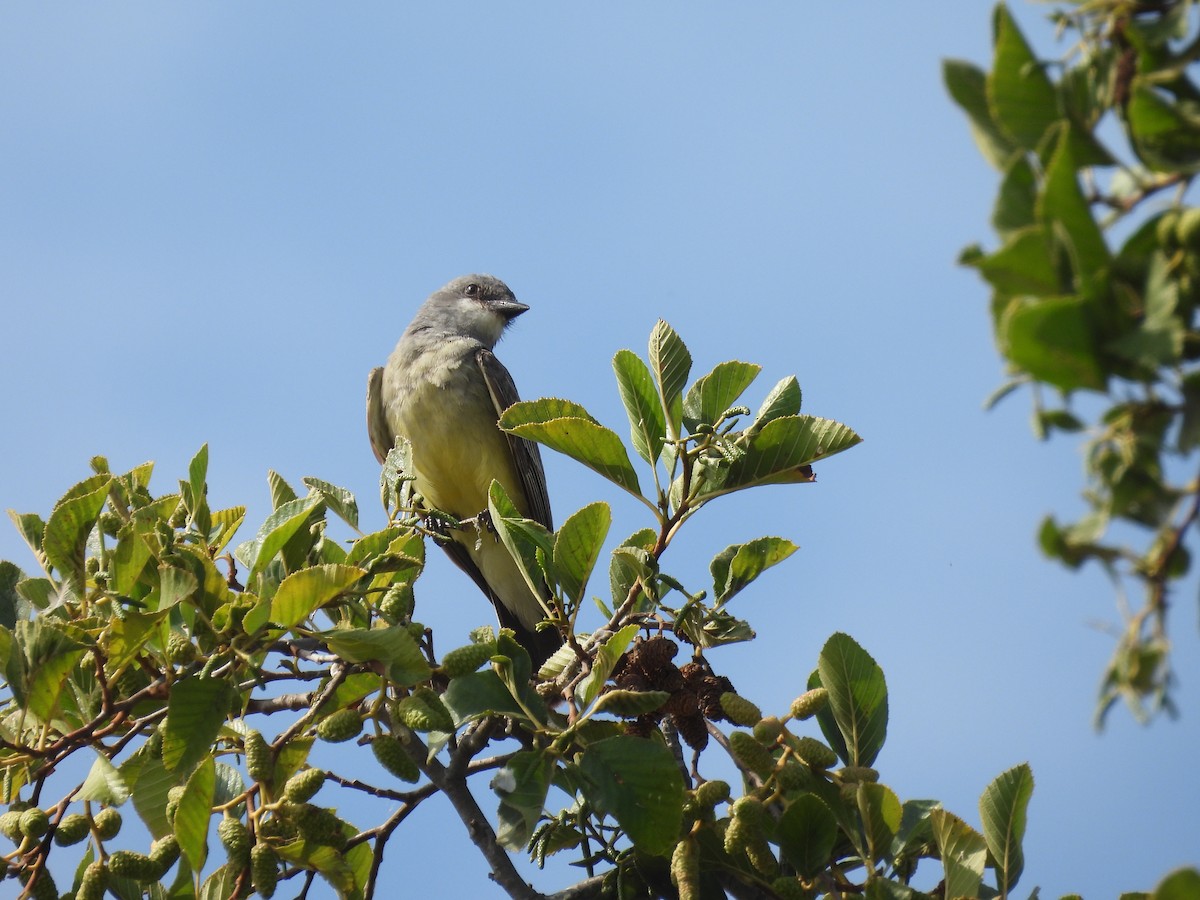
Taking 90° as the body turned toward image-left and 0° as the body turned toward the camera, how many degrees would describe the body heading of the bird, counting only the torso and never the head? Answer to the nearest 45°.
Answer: approximately 0°
